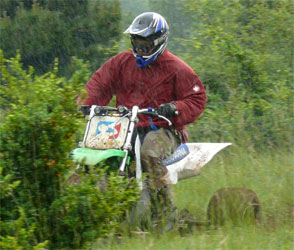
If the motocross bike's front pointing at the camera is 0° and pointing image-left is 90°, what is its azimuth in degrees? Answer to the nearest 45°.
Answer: approximately 45°

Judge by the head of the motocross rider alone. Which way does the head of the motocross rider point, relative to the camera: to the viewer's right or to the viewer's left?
to the viewer's left

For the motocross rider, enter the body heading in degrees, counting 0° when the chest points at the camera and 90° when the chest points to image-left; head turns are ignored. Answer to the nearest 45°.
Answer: approximately 45°
